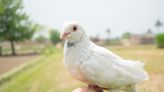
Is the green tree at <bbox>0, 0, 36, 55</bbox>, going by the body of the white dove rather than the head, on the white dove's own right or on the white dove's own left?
on the white dove's own right

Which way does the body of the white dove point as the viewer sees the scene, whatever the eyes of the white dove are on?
to the viewer's left
